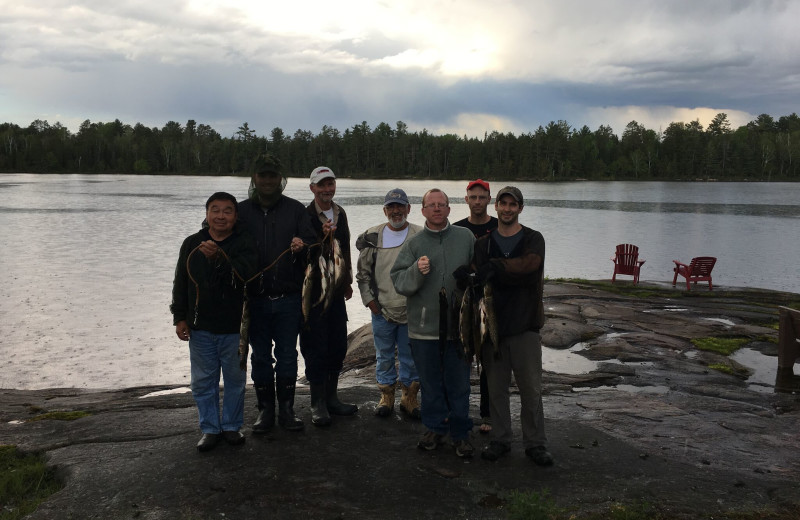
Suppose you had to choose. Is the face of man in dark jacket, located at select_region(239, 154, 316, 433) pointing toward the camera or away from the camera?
toward the camera

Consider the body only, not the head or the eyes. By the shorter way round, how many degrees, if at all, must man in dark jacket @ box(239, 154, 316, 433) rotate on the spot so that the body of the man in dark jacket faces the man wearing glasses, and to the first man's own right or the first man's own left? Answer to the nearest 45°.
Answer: approximately 45° to the first man's own left

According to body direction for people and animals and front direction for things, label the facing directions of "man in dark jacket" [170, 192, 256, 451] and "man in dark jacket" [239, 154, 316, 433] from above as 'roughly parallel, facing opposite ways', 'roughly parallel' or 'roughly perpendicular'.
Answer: roughly parallel

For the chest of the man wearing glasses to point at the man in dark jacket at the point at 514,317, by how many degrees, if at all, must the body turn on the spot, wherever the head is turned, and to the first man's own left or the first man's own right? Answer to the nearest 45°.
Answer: approximately 90° to the first man's own left

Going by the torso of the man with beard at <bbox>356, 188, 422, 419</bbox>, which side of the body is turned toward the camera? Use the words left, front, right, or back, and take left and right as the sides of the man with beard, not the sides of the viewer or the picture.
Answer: front

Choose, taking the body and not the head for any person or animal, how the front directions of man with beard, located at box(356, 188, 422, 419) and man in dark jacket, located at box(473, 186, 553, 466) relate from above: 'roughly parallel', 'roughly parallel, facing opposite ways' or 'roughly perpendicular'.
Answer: roughly parallel

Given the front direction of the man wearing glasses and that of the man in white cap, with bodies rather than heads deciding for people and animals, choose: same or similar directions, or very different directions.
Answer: same or similar directions

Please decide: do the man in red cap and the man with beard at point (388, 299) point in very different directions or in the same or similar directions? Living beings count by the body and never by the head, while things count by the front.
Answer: same or similar directions

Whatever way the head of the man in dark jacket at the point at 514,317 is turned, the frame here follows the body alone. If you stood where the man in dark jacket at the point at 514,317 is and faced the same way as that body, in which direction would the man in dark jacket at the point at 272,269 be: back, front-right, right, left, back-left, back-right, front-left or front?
right

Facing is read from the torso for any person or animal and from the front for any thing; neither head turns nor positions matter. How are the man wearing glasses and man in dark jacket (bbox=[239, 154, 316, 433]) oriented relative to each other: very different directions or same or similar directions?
same or similar directions

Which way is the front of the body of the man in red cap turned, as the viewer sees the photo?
toward the camera

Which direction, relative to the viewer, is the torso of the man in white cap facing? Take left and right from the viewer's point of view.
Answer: facing the viewer

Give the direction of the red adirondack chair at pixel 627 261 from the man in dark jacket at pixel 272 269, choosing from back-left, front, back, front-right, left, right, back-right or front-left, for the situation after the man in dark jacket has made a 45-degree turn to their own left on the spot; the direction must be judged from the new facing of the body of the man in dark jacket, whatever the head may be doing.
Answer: left

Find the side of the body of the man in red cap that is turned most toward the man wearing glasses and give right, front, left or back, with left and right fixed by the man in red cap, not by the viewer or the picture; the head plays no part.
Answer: front

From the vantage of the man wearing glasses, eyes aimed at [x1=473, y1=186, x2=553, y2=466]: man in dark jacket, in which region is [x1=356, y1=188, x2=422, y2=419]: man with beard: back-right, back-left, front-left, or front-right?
back-left
